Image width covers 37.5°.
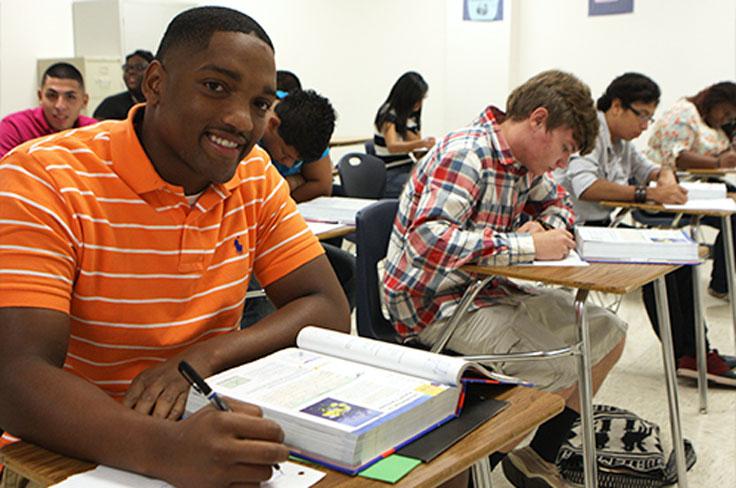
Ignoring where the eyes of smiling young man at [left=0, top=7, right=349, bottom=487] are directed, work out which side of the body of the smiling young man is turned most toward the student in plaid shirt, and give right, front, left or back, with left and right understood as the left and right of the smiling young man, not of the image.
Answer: left

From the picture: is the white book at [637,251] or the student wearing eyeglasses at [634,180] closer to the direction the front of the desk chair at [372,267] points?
the white book

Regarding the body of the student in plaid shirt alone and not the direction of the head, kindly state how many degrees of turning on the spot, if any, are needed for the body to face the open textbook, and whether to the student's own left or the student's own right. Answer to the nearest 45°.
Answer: approximately 90° to the student's own right

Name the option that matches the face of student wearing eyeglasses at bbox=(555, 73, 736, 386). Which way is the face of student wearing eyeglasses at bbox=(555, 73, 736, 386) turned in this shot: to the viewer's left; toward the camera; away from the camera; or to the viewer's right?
to the viewer's right

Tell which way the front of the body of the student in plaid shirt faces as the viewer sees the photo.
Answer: to the viewer's right

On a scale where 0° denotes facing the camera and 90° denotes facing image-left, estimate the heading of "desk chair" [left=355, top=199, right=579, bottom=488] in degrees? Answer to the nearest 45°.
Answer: approximately 270°

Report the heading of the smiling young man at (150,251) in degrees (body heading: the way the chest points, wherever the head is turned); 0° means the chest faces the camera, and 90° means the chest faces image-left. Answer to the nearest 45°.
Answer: approximately 315°
